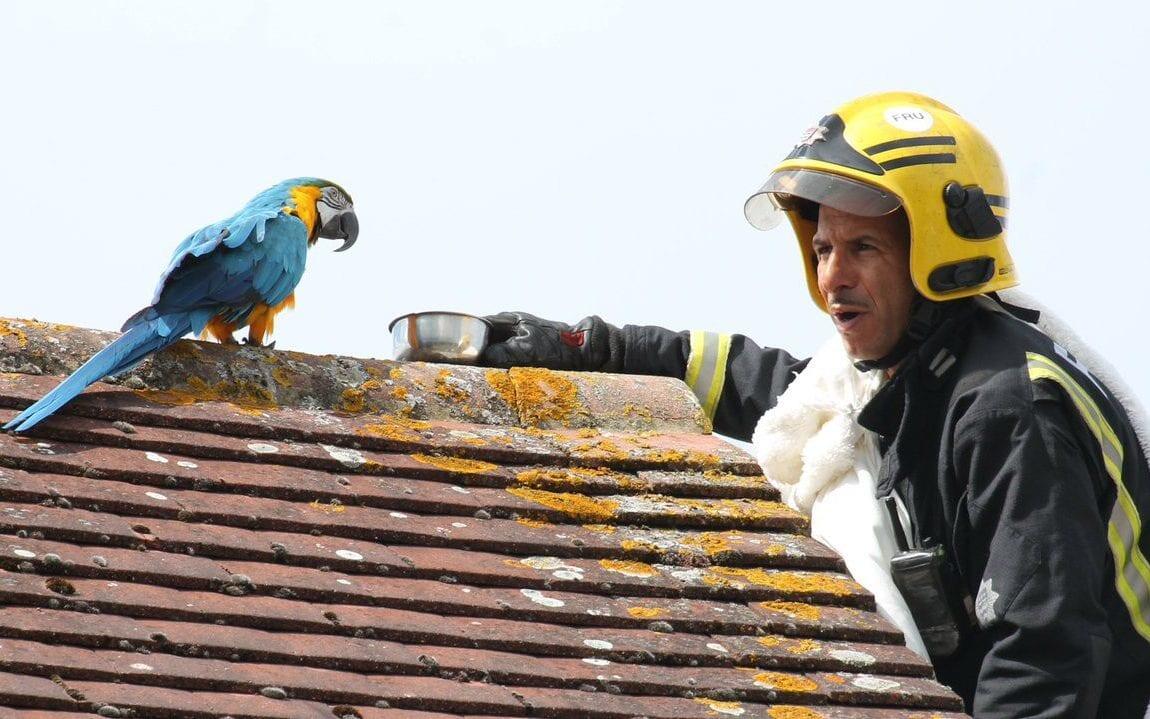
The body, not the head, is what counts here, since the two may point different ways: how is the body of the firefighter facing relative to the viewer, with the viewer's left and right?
facing to the left of the viewer

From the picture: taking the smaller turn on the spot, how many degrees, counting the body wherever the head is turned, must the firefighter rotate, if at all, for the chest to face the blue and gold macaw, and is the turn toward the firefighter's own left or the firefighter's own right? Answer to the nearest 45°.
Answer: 0° — they already face it
